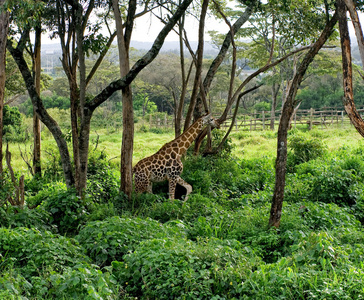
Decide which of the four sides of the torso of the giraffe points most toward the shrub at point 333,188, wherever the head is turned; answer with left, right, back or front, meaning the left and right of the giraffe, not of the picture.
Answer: front

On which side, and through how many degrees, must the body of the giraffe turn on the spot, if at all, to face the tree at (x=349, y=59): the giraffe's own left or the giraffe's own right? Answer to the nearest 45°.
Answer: approximately 45° to the giraffe's own right

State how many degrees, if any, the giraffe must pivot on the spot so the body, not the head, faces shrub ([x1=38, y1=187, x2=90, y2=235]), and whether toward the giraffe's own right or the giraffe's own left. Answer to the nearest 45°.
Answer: approximately 135° to the giraffe's own right

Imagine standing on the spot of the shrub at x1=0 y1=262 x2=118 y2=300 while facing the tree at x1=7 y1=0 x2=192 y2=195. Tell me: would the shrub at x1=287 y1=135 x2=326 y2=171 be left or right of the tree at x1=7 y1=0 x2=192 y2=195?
right

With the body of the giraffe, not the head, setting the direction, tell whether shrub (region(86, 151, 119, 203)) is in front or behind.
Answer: behind

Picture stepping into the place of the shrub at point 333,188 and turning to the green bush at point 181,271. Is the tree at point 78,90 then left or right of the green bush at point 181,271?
right

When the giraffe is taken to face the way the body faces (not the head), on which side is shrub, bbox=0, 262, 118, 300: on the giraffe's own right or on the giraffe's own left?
on the giraffe's own right

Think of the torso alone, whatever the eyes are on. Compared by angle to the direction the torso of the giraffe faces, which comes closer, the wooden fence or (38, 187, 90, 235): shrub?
the wooden fence

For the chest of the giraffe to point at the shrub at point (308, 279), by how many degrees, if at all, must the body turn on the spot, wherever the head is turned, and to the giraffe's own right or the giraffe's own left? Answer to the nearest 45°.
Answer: approximately 90° to the giraffe's own right

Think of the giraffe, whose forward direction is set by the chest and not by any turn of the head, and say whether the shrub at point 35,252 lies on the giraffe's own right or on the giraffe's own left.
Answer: on the giraffe's own right

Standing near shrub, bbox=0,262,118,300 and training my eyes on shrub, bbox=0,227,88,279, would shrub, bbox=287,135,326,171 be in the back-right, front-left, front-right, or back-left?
front-right

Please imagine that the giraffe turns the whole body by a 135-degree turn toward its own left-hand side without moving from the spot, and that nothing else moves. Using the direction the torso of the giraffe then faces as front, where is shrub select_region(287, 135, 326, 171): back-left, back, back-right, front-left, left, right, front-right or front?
right

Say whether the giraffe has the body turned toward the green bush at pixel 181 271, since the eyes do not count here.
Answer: no

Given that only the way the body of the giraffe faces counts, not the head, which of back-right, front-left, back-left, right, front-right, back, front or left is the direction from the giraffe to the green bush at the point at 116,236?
right

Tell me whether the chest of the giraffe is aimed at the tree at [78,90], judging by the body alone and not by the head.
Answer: no

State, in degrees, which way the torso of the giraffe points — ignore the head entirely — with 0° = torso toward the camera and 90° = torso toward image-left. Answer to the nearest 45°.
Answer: approximately 270°

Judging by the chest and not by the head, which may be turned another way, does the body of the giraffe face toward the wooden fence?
no
